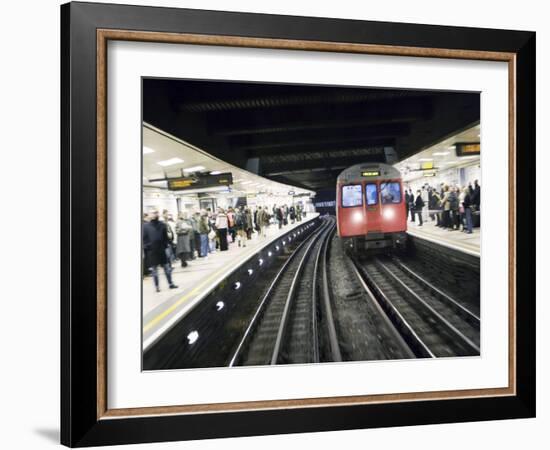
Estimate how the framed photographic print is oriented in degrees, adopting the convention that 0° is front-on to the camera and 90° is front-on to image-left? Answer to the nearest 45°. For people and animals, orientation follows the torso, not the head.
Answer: approximately 315°
